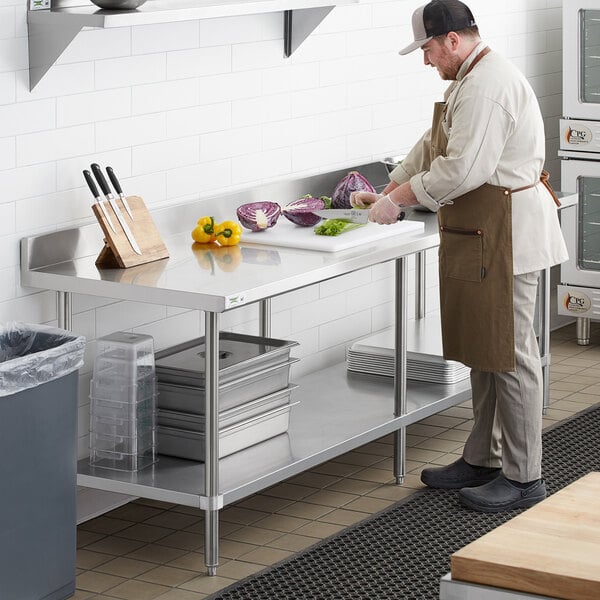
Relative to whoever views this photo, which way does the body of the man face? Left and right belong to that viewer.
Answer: facing to the left of the viewer

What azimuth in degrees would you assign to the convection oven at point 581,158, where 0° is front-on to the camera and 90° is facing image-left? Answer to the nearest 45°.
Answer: approximately 0°

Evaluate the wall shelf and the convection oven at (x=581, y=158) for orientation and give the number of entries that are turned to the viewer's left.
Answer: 0

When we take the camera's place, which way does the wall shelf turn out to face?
facing the viewer and to the right of the viewer

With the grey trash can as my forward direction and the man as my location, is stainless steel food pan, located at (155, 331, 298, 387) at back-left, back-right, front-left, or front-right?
front-right

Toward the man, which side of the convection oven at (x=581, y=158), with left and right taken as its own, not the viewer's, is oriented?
front

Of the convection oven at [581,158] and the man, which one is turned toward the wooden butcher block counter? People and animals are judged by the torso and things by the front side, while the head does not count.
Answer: the convection oven

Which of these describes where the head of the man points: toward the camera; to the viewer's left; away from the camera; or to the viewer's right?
to the viewer's left

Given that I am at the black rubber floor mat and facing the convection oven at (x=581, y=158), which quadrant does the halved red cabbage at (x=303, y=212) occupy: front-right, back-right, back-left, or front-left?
front-left

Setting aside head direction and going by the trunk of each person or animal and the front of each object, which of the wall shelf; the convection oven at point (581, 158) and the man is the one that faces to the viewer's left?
the man
